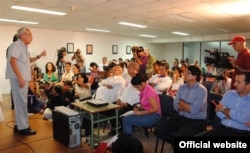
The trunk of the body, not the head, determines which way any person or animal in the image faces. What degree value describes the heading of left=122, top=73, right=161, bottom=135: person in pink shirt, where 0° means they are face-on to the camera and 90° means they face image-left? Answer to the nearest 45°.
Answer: approximately 90°

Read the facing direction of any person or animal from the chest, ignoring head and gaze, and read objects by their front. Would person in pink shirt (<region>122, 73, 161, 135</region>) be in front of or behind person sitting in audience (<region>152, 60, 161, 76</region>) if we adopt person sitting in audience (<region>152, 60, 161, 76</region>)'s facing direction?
in front

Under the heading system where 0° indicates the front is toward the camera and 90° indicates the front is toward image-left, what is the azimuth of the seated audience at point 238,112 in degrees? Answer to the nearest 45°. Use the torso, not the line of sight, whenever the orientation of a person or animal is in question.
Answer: approximately 45°

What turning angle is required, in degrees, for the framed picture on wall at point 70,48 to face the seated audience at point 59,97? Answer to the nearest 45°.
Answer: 0° — it already faces them

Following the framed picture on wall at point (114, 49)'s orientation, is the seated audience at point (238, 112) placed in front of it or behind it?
in front

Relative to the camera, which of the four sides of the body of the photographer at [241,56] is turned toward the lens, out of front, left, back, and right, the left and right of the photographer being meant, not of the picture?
left

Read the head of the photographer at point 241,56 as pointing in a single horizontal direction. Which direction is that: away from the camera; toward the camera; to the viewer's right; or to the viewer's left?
to the viewer's left

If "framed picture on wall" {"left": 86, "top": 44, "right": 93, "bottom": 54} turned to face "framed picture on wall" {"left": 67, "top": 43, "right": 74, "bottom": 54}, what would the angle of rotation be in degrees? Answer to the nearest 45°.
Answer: approximately 45° to its right

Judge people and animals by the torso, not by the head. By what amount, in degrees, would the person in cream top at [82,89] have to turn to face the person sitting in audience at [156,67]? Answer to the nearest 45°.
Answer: approximately 135° to their left

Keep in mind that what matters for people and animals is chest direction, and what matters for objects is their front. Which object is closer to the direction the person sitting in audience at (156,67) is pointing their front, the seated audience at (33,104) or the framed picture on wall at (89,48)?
the seated audience

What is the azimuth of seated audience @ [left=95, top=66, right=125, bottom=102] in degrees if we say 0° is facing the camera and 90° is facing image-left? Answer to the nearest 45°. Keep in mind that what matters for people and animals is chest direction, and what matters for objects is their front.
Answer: approximately 45°

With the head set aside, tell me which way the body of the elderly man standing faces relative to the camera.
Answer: to the viewer's right
